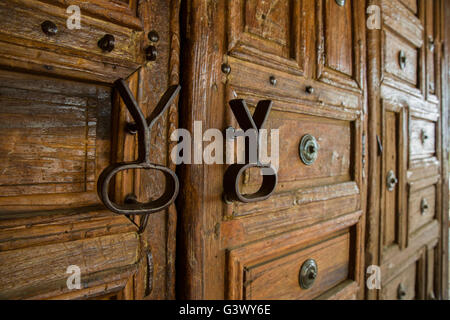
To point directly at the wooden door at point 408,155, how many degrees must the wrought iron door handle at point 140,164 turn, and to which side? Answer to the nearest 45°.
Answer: approximately 135° to its left

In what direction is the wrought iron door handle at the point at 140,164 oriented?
toward the camera
